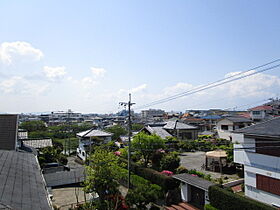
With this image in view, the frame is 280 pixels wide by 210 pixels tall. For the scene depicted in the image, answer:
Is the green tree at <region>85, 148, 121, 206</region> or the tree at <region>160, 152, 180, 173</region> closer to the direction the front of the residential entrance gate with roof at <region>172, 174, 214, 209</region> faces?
the green tree

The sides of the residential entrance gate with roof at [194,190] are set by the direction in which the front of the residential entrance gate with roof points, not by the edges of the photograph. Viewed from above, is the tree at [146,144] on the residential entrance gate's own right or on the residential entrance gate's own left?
on the residential entrance gate's own right

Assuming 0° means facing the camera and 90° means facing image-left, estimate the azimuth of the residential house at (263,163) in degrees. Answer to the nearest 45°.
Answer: approximately 45°

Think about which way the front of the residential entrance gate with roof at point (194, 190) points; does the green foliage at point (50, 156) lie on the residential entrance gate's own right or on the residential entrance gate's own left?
on the residential entrance gate's own right

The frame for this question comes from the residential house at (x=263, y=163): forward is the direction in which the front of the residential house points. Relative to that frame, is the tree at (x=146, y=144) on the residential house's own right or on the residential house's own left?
on the residential house's own right

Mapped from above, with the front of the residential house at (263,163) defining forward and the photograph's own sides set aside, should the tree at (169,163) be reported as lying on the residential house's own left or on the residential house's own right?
on the residential house's own right

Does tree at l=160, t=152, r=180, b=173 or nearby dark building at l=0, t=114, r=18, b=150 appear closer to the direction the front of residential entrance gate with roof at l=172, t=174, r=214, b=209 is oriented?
the nearby dark building

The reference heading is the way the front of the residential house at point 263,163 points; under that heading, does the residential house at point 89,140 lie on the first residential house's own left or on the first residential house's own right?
on the first residential house's own right
